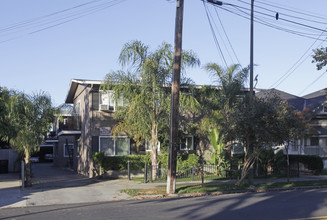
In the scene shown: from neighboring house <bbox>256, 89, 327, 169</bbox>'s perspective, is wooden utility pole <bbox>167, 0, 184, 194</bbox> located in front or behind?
in front

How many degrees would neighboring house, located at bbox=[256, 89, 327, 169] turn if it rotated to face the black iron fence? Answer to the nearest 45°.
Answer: approximately 45° to its right

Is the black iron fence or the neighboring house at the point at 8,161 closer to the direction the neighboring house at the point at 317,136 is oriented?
the black iron fence

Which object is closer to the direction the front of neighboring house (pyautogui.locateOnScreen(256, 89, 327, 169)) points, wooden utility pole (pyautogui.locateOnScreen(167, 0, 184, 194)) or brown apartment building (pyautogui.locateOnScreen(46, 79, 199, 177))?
the wooden utility pole

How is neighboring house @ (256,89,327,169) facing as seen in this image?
toward the camera

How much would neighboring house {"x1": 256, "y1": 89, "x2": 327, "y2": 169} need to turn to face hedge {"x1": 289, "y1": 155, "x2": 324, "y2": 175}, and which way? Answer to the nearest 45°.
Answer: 0° — it already faces it

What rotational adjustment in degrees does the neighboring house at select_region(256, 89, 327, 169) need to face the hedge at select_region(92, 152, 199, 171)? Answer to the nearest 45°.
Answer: approximately 45° to its right

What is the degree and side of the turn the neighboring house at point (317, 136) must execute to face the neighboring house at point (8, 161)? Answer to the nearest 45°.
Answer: approximately 90° to its right

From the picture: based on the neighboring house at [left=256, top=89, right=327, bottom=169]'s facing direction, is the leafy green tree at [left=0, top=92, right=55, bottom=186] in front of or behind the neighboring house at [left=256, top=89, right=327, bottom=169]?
in front

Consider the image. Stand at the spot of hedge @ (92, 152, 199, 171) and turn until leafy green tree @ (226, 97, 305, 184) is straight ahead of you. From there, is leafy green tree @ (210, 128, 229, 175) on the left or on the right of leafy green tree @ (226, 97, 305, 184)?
left

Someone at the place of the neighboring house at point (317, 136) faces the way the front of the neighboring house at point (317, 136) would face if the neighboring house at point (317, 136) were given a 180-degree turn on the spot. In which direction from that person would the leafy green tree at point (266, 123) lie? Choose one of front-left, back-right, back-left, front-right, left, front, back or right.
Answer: back

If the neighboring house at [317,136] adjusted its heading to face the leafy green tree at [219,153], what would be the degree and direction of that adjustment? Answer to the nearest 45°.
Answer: approximately 45° to its right
